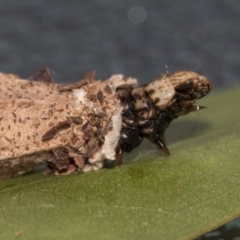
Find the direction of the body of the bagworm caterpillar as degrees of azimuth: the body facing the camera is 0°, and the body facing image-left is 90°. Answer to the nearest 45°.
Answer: approximately 270°
